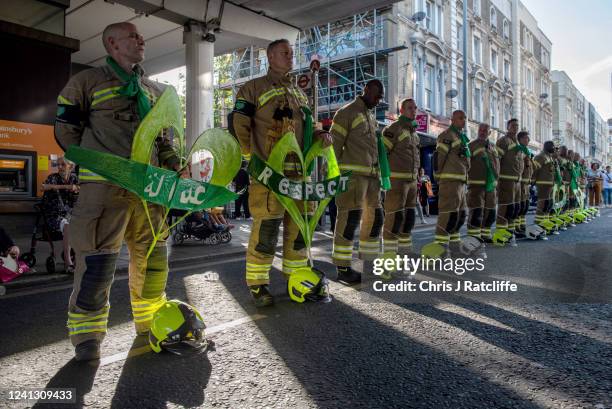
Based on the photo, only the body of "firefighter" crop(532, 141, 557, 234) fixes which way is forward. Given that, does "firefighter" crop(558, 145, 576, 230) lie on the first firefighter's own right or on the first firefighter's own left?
on the first firefighter's own left

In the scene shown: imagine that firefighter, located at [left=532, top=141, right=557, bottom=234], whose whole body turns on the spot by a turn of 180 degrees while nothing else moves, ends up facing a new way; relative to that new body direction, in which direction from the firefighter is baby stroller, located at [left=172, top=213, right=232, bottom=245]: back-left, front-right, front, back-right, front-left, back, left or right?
left

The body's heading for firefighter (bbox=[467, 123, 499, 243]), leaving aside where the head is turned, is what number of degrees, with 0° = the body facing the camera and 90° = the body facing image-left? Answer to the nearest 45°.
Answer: approximately 315°

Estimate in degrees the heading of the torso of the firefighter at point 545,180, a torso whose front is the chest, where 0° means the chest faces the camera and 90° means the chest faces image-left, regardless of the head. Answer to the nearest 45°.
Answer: approximately 315°

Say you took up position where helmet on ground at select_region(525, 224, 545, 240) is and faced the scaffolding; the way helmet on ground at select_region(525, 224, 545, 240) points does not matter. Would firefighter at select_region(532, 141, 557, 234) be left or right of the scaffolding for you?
right

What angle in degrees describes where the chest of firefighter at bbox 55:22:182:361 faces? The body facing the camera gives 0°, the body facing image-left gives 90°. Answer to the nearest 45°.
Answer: approximately 315°

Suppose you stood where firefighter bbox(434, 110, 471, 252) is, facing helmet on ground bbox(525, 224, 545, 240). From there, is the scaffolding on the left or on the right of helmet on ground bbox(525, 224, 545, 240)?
left

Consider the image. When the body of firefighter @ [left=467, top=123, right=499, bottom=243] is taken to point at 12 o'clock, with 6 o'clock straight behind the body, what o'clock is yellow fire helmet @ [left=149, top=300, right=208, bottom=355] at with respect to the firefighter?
The yellow fire helmet is roughly at 2 o'clock from the firefighter.
